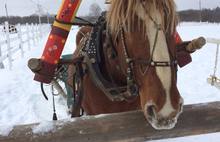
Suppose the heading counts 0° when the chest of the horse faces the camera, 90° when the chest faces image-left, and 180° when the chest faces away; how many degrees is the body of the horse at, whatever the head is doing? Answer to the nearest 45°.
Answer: approximately 315°

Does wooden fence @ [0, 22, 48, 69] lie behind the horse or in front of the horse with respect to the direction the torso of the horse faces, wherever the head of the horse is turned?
behind
